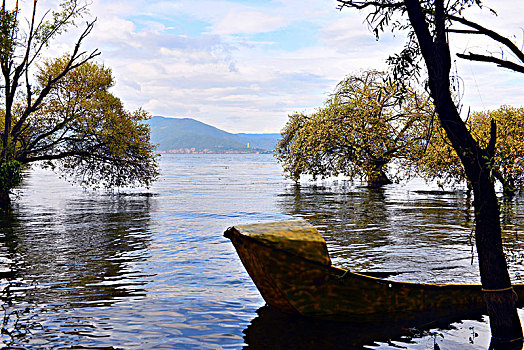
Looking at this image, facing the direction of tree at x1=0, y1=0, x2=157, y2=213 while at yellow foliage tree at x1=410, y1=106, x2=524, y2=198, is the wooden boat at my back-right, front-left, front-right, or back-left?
front-left

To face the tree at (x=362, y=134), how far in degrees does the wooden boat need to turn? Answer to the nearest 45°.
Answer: approximately 90° to its right

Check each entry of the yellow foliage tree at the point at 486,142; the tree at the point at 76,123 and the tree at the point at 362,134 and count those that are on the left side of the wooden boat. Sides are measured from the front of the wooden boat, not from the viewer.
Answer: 0

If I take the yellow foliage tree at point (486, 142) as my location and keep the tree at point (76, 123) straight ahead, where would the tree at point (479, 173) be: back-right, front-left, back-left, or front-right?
front-left

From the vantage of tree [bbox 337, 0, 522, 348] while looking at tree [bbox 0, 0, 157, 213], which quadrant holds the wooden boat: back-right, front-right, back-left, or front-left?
front-left

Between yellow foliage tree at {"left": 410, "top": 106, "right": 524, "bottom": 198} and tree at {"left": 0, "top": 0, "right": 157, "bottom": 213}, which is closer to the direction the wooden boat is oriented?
the tree

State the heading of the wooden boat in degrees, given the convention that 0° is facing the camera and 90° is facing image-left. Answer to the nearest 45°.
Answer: approximately 90°

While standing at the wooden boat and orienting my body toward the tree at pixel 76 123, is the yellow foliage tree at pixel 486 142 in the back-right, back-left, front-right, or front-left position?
front-right

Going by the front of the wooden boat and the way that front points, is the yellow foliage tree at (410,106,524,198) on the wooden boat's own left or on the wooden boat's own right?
on the wooden boat's own right

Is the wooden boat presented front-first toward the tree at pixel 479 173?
no
